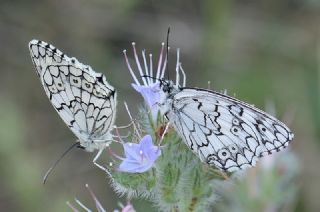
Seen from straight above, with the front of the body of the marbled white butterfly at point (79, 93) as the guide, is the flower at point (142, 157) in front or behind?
behind

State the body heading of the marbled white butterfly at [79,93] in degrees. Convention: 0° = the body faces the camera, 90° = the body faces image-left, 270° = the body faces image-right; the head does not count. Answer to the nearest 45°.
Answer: approximately 90°

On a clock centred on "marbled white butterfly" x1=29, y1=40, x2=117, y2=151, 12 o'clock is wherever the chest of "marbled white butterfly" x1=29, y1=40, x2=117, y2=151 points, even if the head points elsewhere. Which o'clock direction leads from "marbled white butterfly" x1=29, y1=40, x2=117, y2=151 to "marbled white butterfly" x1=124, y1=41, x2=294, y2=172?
"marbled white butterfly" x1=124, y1=41, x2=294, y2=172 is roughly at 7 o'clock from "marbled white butterfly" x1=29, y1=40, x2=117, y2=151.
